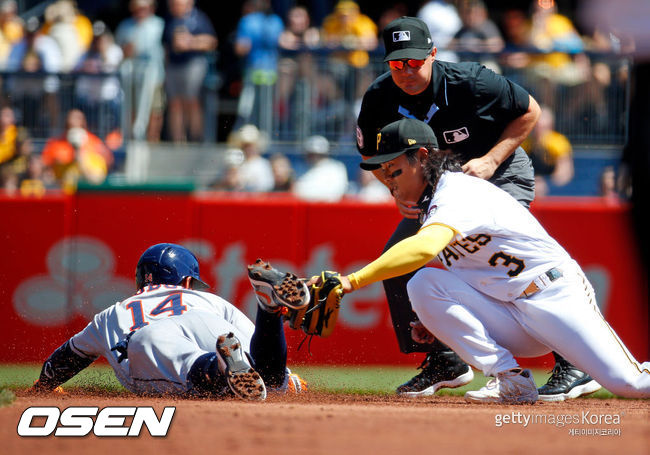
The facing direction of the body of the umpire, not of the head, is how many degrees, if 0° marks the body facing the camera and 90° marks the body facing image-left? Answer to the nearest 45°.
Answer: approximately 45°

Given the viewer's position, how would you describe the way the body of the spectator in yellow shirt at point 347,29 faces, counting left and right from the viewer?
facing the viewer

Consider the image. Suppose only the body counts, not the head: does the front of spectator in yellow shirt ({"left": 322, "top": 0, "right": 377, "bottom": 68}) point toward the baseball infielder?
yes

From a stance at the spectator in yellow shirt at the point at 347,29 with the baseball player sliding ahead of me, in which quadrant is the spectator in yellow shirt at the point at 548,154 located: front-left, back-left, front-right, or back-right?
front-left

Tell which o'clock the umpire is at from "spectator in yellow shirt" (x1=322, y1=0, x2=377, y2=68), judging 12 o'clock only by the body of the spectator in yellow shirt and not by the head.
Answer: The umpire is roughly at 12 o'clock from the spectator in yellow shirt.

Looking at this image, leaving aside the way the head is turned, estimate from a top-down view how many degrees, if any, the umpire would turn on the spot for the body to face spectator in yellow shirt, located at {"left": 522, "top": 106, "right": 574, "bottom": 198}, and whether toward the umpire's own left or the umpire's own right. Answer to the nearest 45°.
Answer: approximately 135° to the umpire's own right

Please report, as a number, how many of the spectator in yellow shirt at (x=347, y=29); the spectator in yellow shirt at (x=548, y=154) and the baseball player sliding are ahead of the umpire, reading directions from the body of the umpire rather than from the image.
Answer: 1

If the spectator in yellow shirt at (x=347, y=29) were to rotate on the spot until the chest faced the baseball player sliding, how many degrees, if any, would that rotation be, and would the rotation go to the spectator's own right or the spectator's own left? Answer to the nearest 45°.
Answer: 0° — they already face them

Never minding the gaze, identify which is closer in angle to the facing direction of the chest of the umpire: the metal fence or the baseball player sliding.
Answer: the baseball player sliding

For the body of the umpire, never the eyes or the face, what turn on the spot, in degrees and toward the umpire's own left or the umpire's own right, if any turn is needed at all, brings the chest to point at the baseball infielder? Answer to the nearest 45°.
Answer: approximately 45° to the umpire's own left

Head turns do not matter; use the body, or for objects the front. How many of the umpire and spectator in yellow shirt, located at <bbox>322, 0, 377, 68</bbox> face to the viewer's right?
0

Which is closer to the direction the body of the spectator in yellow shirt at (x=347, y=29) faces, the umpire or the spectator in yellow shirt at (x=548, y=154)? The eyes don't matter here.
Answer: the umpire
